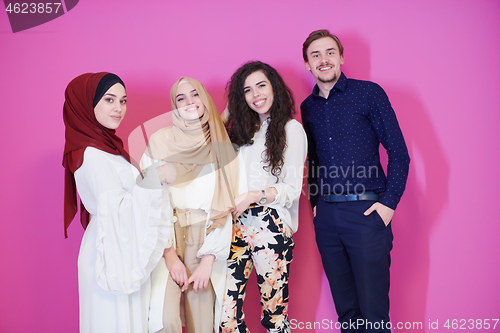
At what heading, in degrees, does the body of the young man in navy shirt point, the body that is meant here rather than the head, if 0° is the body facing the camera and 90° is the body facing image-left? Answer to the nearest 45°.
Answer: approximately 45°

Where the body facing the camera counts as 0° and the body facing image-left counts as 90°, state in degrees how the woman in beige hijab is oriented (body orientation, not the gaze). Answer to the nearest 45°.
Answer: approximately 0°

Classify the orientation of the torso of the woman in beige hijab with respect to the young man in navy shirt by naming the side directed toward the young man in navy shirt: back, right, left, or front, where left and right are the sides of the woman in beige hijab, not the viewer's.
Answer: left
